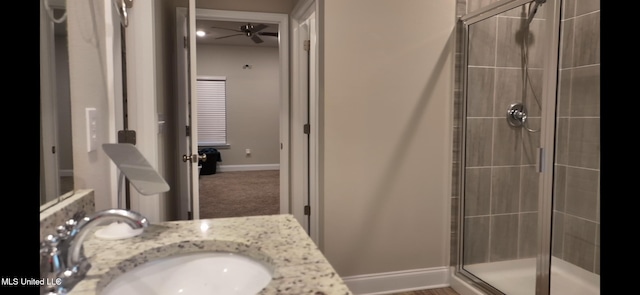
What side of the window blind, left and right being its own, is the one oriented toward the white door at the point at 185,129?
front

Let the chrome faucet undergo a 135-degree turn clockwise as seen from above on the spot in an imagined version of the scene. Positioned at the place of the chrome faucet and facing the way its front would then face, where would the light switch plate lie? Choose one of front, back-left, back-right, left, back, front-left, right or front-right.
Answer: back-right

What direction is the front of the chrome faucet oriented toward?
to the viewer's right

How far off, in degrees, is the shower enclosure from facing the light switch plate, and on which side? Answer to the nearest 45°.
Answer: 0° — it already faces it

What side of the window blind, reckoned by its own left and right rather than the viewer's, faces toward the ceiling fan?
front

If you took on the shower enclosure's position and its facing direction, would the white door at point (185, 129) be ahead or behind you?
ahead

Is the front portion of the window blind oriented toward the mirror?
yes

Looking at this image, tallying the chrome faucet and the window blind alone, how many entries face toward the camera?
1

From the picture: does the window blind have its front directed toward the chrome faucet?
yes

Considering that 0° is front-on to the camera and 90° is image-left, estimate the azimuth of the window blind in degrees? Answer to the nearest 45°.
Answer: approximately 0°

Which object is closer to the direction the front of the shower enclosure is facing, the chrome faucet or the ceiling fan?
the chrome faucet

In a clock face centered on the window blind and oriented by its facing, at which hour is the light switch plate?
The light switch plate is roughly at 12 o'clock from the window blind.

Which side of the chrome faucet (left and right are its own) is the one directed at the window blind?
left

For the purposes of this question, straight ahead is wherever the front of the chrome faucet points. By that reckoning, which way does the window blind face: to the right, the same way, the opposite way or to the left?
to the right

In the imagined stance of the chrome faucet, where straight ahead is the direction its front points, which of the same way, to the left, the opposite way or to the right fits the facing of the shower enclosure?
the opposite way
